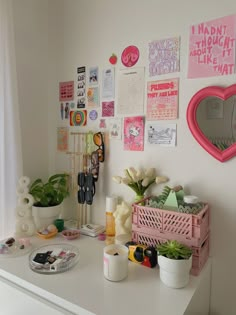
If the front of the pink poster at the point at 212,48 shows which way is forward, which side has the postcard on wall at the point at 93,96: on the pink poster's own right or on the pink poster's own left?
on the pink poster's own right

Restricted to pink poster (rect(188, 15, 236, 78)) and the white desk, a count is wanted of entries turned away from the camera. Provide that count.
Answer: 0

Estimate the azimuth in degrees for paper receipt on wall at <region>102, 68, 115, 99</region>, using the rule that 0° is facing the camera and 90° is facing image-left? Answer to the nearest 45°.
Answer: approximately 45°

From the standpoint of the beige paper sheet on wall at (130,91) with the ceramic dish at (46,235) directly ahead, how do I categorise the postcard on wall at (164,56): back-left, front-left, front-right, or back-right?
back-left

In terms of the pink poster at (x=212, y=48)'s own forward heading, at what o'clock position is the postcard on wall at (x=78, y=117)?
The postcard on wall is roughly at 2 o'clock from the pink poster.
